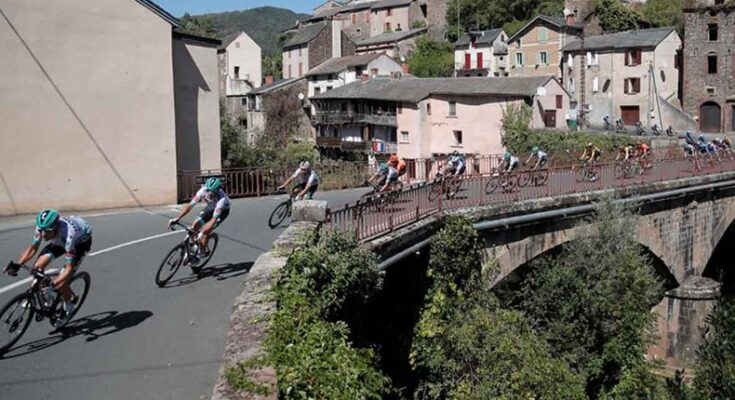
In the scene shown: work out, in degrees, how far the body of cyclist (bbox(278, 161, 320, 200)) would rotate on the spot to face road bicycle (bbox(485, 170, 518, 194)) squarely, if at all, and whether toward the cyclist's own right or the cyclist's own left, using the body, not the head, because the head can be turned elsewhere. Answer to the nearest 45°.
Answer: approximately 135° to the cyclist's own left

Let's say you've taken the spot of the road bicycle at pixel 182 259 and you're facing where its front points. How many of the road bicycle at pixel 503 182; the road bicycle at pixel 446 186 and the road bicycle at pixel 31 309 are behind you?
2

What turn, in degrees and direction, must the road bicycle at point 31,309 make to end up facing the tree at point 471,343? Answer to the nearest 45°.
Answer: approximately 180°

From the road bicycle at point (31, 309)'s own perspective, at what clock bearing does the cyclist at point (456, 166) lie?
The cyclist is roughly at 6 o'clock from the road bicycle.

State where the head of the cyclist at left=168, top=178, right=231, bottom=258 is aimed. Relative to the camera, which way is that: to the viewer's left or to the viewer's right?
to the viewer's left

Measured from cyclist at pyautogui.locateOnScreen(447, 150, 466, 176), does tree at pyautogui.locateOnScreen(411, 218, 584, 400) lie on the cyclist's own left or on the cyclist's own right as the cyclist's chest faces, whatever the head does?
on the cyclist's own left

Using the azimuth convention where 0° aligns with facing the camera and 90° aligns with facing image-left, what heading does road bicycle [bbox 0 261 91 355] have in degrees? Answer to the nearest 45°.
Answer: approximately 45°

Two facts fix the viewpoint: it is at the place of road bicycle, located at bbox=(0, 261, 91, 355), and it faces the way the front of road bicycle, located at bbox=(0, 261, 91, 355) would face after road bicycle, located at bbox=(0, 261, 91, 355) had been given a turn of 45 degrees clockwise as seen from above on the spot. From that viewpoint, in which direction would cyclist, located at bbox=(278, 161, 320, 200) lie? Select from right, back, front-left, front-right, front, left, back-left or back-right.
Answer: back-right

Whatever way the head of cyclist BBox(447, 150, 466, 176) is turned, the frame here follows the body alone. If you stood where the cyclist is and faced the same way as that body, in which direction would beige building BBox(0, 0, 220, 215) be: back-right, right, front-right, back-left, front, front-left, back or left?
front-right
